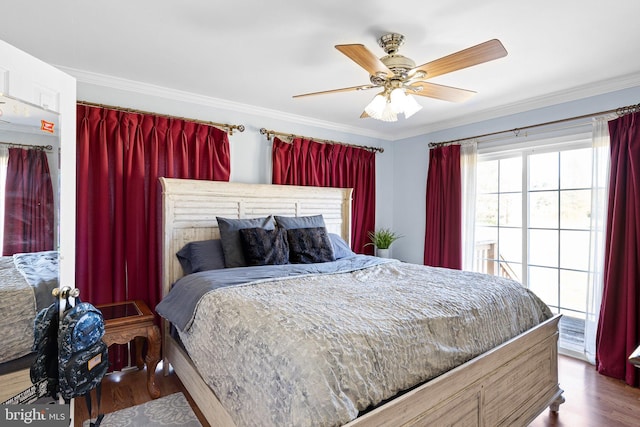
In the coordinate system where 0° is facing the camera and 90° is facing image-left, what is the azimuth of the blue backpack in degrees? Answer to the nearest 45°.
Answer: approximately 315°

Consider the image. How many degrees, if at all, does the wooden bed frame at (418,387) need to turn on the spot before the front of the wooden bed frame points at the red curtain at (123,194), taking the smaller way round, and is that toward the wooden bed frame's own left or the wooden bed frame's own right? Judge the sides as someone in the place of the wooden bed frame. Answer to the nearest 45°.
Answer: approximately 135° to the wooden bed frame's own right

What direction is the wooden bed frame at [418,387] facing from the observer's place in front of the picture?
facing the viewer and to the right of the viewer

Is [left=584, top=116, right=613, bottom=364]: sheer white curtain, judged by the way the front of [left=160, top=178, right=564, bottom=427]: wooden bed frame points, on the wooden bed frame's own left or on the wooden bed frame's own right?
on the wooden bed frame's own left

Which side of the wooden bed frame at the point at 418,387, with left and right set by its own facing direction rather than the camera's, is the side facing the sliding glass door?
left

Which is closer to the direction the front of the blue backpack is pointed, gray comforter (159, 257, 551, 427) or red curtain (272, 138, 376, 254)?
the gray comforter

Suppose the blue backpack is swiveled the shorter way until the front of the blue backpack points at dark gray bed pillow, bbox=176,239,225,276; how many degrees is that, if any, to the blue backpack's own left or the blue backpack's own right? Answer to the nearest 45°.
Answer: approximately 90° to the blue backpack's own left

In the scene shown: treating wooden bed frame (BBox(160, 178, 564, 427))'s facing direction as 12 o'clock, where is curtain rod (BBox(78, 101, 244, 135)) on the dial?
The curtain rod is roughly at 5 o'clock from the wooden bed frame.

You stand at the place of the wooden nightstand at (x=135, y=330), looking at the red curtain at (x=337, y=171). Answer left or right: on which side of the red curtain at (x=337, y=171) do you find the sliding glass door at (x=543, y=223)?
right

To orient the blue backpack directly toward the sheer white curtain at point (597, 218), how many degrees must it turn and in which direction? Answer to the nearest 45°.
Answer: approximately 45° to its left

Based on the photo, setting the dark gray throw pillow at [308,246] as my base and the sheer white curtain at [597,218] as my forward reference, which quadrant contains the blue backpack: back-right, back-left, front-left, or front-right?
back-right

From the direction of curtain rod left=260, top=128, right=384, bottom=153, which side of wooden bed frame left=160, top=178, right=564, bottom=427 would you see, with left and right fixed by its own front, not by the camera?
back
